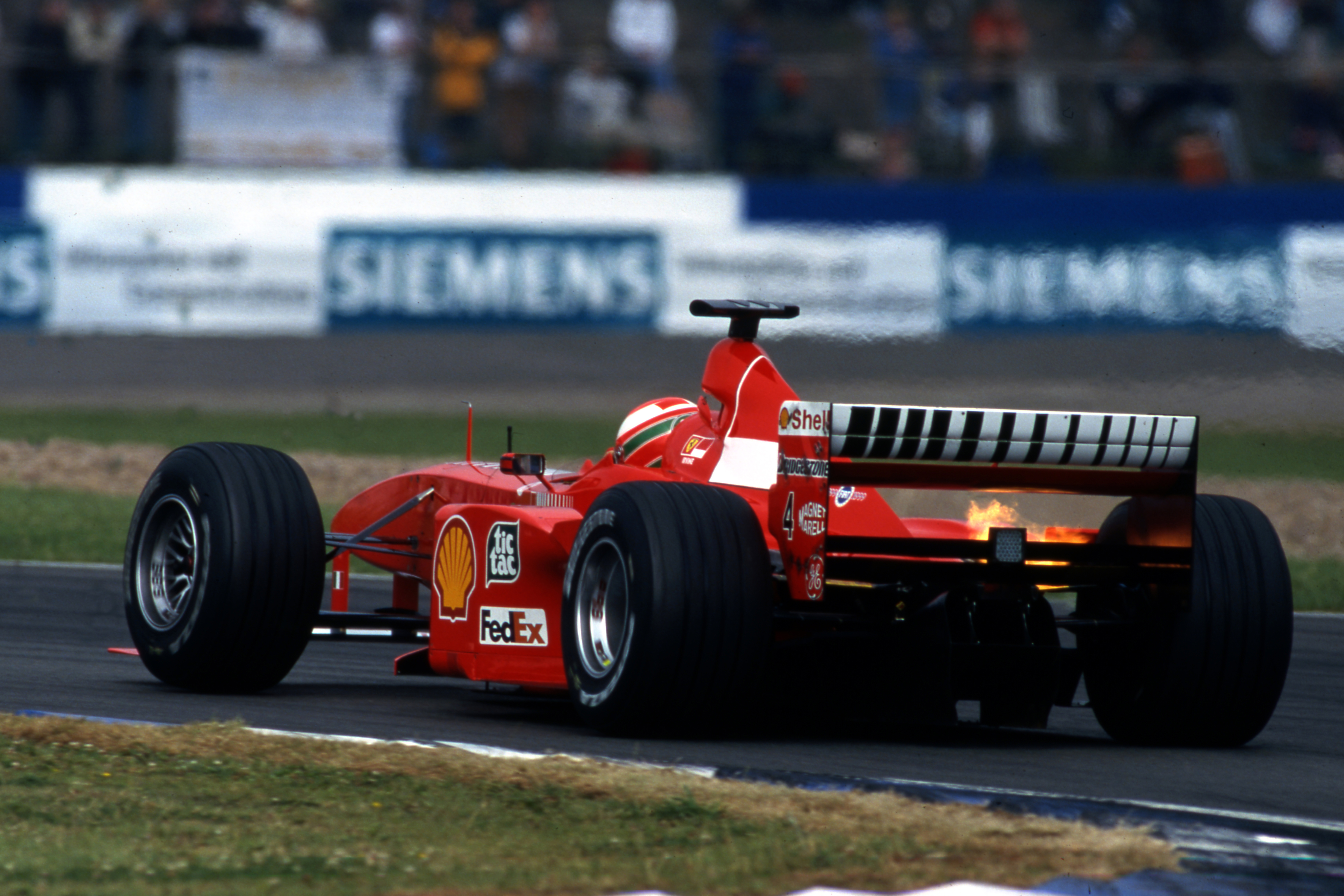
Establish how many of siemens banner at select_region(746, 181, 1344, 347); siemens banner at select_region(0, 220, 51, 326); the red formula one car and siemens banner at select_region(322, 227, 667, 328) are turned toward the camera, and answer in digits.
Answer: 3

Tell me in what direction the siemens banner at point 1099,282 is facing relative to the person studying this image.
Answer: facing the viewer

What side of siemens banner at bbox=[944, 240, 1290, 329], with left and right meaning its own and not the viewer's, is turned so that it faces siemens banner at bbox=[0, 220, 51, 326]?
right

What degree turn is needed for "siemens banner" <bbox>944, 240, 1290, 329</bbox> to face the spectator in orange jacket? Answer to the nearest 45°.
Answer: approximately 90° to its right

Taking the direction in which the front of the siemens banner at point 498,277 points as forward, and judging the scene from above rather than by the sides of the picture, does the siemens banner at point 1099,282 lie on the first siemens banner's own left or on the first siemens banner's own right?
on the first siemens banner's own left

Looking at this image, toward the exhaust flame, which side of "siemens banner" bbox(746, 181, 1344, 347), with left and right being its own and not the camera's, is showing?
front

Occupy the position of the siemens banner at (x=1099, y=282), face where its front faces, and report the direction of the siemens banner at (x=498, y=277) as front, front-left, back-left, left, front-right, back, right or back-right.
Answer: right

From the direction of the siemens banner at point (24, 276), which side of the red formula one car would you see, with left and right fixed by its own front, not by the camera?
front

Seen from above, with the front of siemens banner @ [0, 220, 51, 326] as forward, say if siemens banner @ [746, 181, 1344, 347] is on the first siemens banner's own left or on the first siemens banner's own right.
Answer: on the first siemens banner's own left

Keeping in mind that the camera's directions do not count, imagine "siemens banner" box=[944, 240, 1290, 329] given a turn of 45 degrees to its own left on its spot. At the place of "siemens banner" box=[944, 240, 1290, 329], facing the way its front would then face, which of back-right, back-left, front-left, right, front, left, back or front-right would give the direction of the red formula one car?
front-right

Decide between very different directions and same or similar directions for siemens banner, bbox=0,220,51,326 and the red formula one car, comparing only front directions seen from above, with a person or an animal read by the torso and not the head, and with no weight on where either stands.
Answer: very different directions

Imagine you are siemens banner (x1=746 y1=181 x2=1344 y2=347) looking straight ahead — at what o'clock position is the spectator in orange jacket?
The spectator in orange jacket is roughly at 3 o'clock from the siemens banner.

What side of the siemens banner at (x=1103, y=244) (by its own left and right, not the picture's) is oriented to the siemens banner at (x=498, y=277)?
right

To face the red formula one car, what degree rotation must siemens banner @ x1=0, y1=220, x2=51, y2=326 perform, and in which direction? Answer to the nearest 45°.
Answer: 0° — it already faces it
